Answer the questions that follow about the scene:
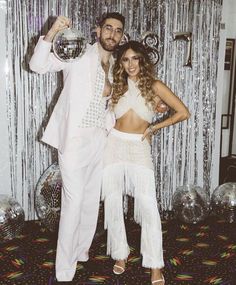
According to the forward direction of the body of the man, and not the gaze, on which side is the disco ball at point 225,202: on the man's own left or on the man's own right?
on the man's own left

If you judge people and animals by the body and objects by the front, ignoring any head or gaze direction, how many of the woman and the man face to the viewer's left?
0

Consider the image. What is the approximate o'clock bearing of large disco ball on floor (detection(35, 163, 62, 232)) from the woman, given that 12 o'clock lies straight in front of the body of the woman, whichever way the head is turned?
The large disco ball on floor is roughly at 4 o'clock from the woman.

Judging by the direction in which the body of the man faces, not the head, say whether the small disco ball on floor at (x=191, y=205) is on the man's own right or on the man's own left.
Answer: on the man's own left

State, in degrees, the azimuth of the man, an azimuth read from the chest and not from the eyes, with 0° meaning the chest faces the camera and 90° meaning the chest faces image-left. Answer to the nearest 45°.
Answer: approximately 315°
